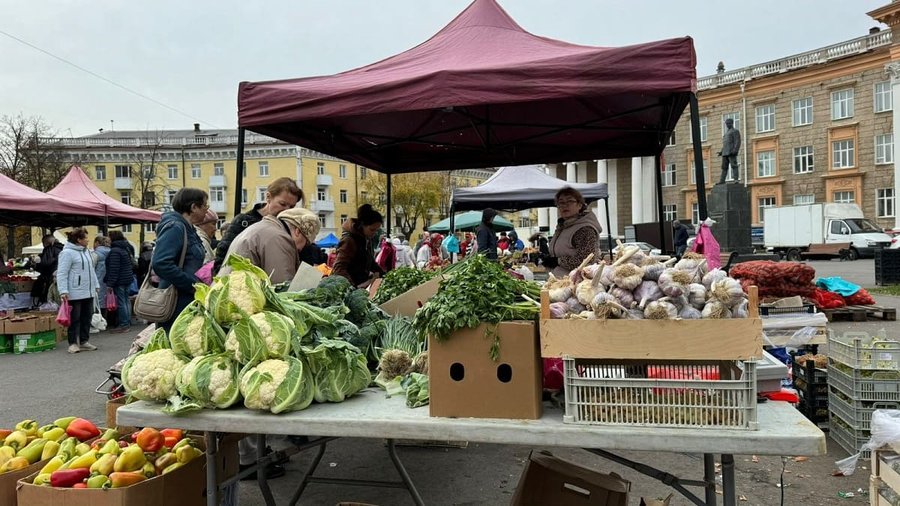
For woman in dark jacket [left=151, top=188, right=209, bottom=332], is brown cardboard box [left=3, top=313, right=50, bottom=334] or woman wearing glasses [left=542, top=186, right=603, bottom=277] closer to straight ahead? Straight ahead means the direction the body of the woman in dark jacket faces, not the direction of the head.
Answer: the woman wearing glasses

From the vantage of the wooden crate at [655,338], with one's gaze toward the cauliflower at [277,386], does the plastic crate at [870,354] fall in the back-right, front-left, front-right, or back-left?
back-right

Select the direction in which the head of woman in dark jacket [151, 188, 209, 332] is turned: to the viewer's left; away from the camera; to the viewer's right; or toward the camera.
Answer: to the viewer's right

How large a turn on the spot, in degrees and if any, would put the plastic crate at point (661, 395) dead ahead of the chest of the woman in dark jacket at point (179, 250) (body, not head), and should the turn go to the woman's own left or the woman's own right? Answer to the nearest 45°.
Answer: approximately 45° to the woman's own right

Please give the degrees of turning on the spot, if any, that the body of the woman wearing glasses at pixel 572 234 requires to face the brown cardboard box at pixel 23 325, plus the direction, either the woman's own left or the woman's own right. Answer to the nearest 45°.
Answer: approximately 45° to the woman's own right

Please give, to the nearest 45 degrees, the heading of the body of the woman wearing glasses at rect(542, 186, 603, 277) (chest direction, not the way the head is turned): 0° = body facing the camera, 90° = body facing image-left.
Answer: approximately 45°

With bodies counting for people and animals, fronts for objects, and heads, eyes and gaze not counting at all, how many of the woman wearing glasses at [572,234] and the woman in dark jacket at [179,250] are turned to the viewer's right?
1

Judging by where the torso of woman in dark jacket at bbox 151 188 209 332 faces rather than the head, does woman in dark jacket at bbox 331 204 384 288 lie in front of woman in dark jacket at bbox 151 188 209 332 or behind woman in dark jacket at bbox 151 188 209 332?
in front

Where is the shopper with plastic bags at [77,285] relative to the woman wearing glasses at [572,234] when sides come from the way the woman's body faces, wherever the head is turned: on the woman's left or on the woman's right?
on the woman's right

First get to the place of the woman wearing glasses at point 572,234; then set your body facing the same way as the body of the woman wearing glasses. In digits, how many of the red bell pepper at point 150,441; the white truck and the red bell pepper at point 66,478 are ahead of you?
2

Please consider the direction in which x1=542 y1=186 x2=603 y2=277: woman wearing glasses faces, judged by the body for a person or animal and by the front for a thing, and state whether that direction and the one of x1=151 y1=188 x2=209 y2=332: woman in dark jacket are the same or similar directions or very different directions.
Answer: very different directions

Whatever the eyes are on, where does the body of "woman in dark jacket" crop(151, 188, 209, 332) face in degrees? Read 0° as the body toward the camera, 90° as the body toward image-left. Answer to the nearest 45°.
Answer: approximately 270°

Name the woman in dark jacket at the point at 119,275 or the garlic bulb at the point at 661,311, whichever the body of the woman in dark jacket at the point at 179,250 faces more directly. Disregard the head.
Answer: the garlic bulb
